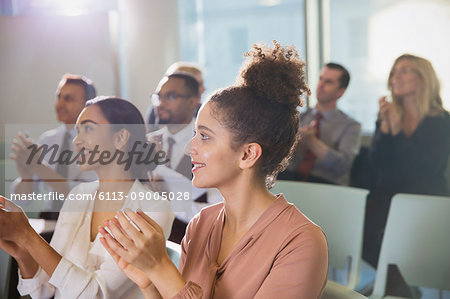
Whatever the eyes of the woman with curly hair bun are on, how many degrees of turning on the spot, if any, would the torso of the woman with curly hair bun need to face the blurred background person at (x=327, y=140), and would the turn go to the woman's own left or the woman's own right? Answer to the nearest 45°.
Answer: approximately 135° to the woman's own right

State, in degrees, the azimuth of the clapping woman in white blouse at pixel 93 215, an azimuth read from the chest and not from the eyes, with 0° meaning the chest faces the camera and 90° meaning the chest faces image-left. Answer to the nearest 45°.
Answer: approximately 45°

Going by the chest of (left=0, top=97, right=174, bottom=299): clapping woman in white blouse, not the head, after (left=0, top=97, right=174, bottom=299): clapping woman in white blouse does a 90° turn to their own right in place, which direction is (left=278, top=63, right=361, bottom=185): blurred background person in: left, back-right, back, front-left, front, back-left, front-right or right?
right

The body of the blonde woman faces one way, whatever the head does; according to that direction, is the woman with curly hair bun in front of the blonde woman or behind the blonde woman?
in front

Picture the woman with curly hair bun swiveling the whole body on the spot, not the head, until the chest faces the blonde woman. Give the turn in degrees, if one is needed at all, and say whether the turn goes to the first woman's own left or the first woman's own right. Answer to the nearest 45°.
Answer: approximately 180°

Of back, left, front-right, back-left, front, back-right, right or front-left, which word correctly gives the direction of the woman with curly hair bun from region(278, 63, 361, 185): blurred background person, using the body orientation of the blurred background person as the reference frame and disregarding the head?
front-left

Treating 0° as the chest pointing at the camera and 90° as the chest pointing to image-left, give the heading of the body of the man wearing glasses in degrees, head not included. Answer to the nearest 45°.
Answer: approximately 45°
